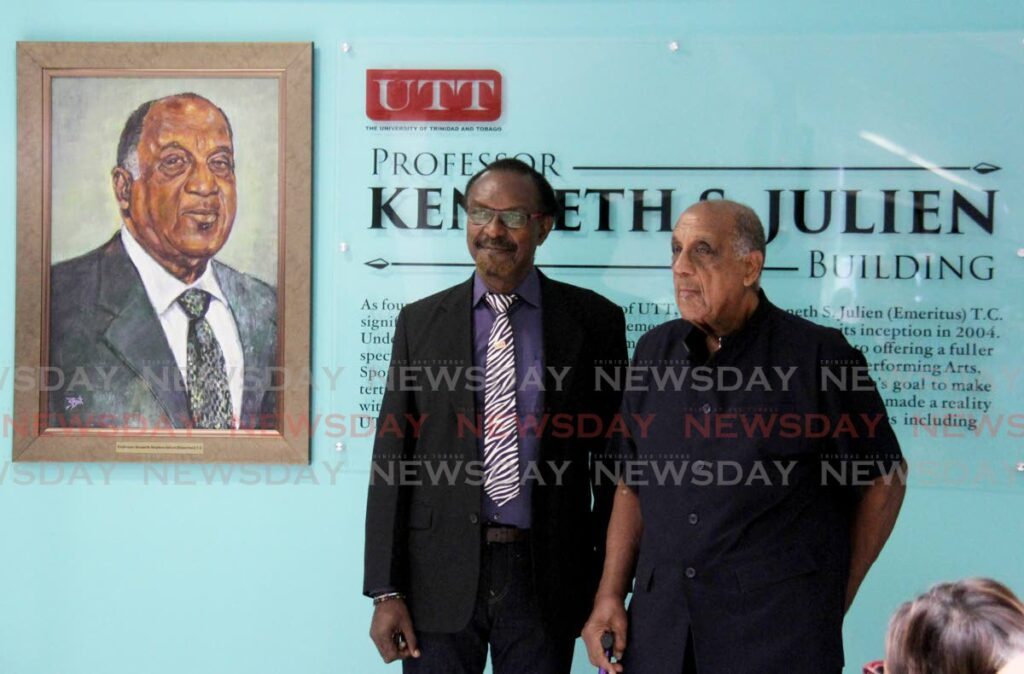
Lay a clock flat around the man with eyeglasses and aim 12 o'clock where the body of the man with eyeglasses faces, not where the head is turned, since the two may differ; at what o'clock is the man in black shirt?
The man in black shirt is roughly at 10 o'clock from the man with eyeglasses.

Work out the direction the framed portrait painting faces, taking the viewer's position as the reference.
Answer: facing the viewer

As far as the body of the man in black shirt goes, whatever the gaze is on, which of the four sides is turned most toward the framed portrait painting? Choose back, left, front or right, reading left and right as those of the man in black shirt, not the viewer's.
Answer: right

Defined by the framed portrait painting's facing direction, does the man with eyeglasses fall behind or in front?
in front

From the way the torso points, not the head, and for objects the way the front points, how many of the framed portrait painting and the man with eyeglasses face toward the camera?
2

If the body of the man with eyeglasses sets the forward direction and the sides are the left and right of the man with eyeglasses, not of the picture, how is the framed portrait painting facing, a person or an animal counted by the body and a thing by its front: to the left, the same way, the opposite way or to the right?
the same way

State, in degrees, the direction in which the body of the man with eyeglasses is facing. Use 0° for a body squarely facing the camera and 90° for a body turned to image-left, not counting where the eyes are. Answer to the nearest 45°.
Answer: approximately 0°

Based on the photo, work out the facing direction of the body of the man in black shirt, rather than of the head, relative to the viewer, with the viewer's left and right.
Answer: facing the viewer and to the left of the viewer

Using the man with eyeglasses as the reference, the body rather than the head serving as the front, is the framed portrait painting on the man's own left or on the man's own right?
on the man's own right

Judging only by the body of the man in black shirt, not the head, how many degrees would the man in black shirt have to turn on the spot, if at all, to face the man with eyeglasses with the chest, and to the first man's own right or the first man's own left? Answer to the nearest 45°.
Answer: approximately 45° to the first man's own right

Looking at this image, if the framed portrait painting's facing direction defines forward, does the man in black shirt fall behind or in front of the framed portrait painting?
in front

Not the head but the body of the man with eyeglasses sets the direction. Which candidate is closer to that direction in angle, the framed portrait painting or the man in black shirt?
the man in black shirt

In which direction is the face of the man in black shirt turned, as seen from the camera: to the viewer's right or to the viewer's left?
to the viewer's left
